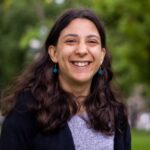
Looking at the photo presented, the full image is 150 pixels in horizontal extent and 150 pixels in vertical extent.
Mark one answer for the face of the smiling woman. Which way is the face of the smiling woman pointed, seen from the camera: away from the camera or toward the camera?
toward the camera

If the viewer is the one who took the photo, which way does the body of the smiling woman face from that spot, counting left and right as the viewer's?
facing the viewer and to the right of the viewer
